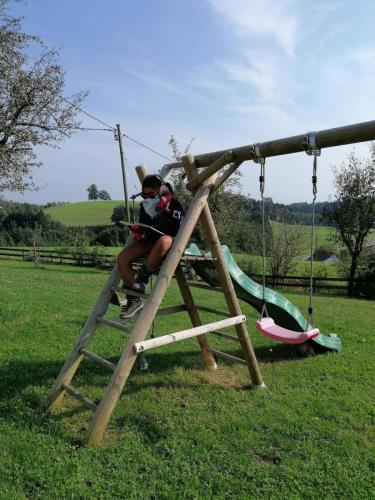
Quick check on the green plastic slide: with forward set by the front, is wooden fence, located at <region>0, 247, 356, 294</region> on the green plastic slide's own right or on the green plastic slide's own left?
on the green plastic slide's own left

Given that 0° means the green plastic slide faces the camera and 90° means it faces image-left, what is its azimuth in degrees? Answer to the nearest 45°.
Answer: approximately 270°

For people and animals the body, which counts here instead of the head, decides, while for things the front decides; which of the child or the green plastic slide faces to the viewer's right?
the green plastic slide

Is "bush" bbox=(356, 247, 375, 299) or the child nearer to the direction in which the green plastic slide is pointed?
the bush

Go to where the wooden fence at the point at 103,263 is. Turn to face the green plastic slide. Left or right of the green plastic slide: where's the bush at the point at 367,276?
left

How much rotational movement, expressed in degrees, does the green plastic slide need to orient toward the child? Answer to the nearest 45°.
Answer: approximately 135° to its right

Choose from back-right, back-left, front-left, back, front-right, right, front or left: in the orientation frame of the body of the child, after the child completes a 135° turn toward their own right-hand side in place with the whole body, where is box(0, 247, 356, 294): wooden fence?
front

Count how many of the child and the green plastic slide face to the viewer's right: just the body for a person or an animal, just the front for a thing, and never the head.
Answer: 1

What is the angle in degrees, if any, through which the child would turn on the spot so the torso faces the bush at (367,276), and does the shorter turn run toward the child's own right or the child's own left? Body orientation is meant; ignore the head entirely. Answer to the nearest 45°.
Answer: approximately 180°

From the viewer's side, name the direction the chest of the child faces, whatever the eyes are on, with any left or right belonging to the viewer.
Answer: facing the viewer and to the left of the viewer
